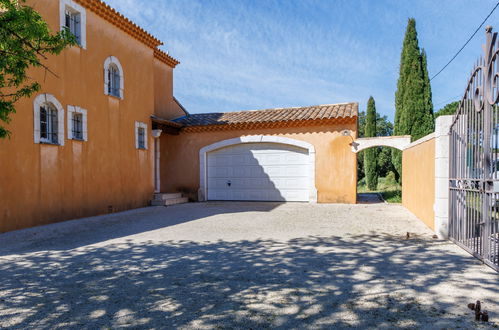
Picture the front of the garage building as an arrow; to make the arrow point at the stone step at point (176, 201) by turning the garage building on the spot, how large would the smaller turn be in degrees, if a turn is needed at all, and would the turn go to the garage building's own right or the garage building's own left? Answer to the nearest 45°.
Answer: approximately 90° to the garage building's own right

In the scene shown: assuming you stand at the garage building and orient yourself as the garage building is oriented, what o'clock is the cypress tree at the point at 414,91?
The cypress tree is roughly at 8 o'clock from the garage building.

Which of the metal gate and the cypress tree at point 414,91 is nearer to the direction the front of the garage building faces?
the metal gate

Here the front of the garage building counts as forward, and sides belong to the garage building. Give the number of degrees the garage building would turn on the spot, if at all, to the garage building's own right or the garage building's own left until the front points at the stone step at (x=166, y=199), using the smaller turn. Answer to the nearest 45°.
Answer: approximately 90° to the garage building's own right

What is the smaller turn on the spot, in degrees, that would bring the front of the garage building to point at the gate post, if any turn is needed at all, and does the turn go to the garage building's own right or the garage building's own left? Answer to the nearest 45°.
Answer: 0° — it already faces it

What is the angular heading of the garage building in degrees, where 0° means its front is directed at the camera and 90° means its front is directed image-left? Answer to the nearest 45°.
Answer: approximately 0°

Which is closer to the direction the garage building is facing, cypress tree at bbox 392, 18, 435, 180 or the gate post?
the gate post

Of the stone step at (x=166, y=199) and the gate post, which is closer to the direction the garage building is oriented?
the gate post

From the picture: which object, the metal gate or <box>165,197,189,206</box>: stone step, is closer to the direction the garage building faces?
the metal gate

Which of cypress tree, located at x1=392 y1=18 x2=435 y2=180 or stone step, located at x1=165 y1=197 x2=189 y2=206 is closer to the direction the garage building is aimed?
the stone step
